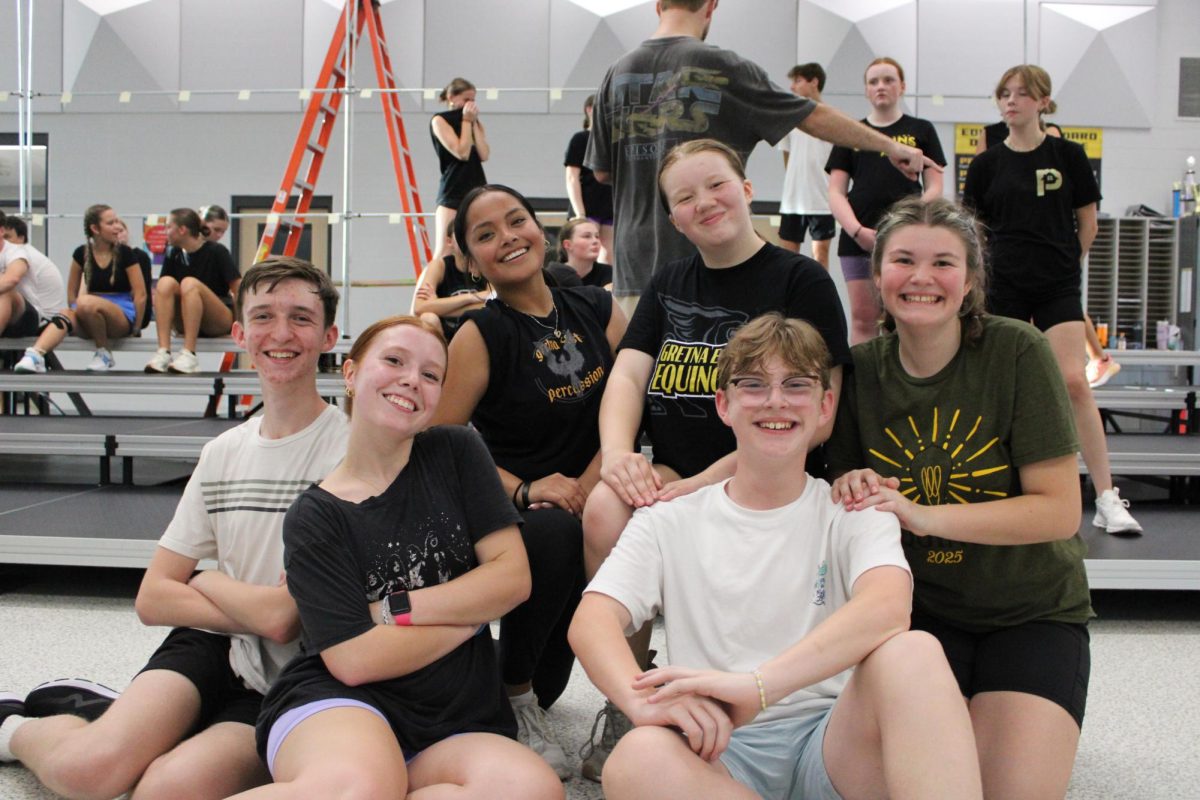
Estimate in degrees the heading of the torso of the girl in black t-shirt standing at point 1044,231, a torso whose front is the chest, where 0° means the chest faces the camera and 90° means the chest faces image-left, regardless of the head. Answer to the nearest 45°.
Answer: approximately 0°

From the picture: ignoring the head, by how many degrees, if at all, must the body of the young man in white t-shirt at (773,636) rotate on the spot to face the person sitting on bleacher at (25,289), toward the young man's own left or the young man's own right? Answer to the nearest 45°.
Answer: approximately 135° to the young man's own right

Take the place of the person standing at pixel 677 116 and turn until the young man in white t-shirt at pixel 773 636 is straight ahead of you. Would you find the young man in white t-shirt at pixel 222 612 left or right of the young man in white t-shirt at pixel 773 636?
right

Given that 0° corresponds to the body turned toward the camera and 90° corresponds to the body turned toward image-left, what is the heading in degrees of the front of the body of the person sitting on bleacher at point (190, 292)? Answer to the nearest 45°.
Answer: approximately 45°

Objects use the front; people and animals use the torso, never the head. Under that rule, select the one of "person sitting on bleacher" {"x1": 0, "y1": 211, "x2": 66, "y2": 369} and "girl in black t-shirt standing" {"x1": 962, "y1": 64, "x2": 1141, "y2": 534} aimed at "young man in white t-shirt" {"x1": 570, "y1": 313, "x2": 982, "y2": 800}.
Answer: the girl in black t-shirt standing

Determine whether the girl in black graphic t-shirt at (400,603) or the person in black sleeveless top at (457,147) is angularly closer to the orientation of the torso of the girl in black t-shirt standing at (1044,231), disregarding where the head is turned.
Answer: the girl in black graphic t-shirt
